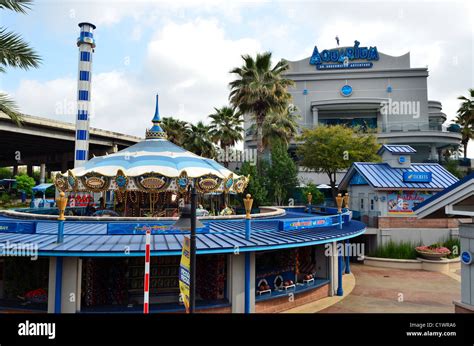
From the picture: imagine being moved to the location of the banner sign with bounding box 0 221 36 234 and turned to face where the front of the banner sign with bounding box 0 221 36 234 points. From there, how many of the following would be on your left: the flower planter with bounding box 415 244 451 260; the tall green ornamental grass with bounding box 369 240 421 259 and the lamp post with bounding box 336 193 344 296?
3

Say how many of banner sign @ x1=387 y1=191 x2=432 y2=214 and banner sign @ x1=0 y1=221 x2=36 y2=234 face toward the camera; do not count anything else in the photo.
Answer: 2

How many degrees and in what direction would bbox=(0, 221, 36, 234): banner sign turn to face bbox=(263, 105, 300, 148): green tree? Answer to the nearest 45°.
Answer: approximately 135° to its left

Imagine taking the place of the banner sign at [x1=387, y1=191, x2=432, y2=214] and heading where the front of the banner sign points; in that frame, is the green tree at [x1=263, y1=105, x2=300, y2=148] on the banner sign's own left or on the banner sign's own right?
on the banner sign's own right

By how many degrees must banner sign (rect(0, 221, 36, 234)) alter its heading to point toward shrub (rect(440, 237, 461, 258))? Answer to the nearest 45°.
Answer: approximately 90° to its left

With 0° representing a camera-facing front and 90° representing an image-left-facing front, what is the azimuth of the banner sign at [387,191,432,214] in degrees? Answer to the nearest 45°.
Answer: approximately 0°

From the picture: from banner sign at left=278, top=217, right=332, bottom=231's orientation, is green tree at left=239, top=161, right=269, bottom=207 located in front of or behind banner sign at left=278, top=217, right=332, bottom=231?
behind

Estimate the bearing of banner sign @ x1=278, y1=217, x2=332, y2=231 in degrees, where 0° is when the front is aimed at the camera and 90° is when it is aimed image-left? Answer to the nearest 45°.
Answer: approximately 315°

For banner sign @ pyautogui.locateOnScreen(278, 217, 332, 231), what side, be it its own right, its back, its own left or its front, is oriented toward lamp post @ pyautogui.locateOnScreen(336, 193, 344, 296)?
left

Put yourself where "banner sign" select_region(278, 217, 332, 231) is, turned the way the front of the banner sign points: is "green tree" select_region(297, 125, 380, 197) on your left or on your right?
on your left
